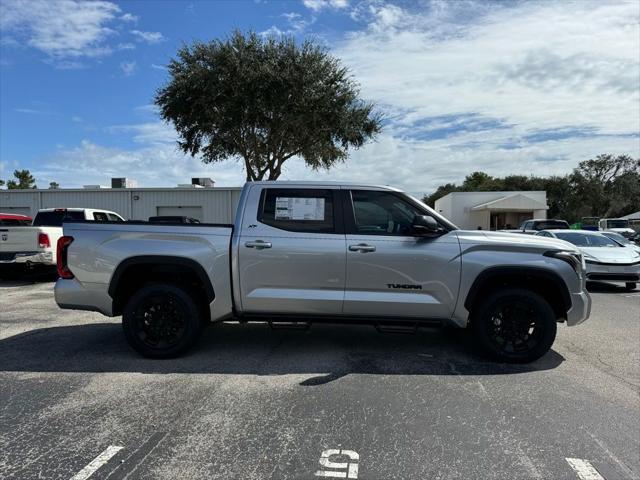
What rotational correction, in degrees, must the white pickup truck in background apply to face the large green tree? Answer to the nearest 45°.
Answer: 0° — it already faces it

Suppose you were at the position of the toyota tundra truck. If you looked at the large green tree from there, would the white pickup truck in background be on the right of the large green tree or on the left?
left

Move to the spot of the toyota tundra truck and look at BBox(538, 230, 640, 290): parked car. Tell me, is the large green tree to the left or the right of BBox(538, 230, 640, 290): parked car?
left

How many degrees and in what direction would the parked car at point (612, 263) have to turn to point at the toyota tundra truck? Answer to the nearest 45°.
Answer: approximately 45° to its right

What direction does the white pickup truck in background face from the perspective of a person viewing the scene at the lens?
facing away from the viewer and to the right of the viewer

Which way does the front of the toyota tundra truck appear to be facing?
to the viewer's right

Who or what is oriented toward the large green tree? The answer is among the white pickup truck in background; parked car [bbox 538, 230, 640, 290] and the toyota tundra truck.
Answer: the white pickup truck in background

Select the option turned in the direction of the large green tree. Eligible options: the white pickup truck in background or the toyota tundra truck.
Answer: the white pickup truck in background

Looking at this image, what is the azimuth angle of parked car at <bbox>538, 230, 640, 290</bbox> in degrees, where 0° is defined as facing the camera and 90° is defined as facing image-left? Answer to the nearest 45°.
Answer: approximately 315°

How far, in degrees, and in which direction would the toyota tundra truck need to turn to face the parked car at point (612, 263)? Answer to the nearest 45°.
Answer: approximately 45° to its left

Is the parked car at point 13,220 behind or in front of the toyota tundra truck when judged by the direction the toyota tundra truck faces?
behind

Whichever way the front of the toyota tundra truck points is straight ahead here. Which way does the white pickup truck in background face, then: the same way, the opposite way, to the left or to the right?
to the left
